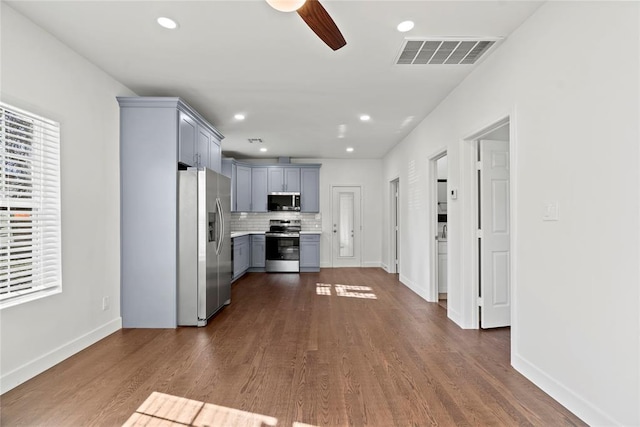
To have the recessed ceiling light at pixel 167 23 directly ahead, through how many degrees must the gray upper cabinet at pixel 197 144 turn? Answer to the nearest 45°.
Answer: approximately 45° to its right

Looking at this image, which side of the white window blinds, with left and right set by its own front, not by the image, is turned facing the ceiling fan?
front

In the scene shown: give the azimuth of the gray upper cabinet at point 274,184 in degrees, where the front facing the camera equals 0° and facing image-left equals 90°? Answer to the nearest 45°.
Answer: approximately 0°

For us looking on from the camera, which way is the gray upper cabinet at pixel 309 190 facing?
facing the viewer

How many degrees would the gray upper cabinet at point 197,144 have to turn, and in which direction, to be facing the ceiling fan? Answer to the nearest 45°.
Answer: approximately 45° to its right

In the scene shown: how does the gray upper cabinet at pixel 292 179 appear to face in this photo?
toward the camera

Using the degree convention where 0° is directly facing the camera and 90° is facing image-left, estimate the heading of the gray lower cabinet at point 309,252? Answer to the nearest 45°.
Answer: approximately 0°

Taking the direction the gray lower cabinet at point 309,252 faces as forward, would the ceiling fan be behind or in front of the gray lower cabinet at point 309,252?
in front

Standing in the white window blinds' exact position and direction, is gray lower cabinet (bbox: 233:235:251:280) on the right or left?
on its left

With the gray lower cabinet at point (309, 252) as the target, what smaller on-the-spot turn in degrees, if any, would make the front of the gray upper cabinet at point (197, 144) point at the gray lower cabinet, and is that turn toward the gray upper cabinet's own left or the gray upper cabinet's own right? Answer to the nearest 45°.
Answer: approximately 90° to the gray upper cabinet's own left

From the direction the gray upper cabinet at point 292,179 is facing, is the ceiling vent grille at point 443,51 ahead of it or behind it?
ahead
